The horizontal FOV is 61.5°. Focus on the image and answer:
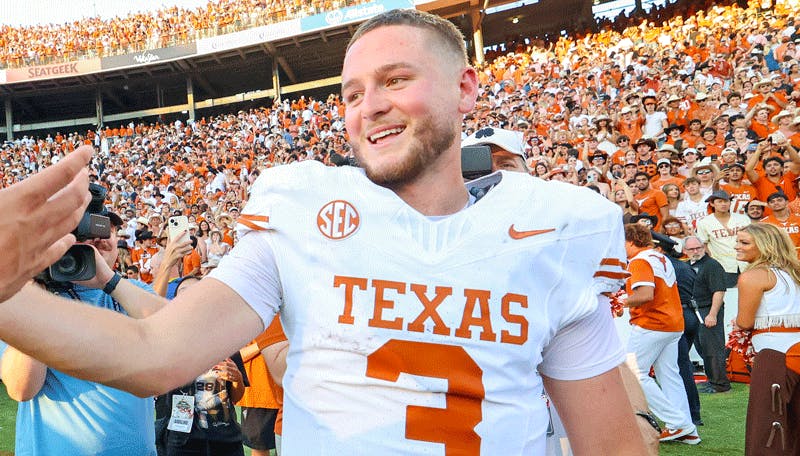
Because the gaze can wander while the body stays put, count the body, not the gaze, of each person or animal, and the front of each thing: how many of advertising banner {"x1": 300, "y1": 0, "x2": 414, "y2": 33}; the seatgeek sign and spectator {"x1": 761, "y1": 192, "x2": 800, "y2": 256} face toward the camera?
3

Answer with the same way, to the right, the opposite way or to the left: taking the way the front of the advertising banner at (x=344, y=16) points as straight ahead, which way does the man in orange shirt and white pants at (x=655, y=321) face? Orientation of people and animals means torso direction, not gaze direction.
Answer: the opposite way

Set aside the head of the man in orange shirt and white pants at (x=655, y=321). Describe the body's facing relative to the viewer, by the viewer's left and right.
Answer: facing away from the viewer and to the left of the viewer

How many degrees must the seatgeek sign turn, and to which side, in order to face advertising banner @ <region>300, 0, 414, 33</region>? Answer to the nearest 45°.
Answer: approximately 45° to its left

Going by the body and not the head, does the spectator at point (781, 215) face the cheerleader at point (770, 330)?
yes

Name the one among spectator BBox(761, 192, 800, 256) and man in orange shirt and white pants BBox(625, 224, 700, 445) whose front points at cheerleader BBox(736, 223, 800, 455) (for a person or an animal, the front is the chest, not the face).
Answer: spectator BBox(761, 192, 800, 256)

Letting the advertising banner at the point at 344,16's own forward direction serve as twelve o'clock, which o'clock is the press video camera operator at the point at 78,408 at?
The press video camera operator is roughly at 12 o'clock from the advertising banner.

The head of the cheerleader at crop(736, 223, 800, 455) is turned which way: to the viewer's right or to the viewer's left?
to the viewer's left

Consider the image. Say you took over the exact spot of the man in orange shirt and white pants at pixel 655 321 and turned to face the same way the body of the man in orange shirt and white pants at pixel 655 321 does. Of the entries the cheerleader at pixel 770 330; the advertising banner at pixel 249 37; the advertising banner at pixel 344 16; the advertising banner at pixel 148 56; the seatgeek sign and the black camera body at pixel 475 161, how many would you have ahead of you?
4

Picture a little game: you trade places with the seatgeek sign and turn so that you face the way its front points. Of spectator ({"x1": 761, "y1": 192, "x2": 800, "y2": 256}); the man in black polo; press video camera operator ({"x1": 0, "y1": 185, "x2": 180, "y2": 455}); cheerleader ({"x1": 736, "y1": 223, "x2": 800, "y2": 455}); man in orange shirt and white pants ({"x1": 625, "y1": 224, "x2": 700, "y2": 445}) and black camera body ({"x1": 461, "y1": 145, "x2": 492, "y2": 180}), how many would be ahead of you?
6

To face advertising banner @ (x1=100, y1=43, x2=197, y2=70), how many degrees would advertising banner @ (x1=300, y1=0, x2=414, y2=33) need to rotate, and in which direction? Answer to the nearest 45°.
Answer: approximately 135° to its right

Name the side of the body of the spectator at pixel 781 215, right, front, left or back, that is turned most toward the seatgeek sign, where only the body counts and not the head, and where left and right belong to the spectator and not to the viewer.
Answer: right

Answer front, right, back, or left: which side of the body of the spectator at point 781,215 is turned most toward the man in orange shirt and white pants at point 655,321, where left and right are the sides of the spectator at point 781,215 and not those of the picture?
front

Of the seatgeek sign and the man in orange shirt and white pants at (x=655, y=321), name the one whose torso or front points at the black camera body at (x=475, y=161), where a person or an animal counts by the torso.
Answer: the seatgeek sign

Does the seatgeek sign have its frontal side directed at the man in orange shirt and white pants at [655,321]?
yes

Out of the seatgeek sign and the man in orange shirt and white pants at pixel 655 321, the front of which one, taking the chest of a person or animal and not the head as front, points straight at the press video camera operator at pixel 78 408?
the seatgeek sign
